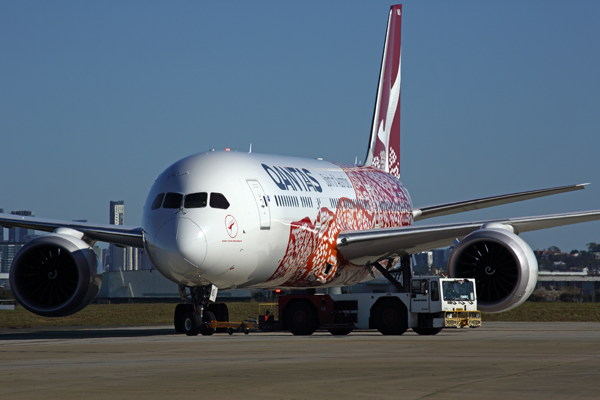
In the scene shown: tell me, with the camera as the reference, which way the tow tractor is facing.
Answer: facing the viewer and to the right of the viewer
